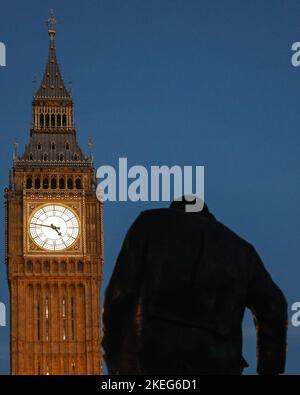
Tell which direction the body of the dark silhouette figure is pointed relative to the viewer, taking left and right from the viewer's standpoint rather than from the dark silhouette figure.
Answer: facing away from the viewer
